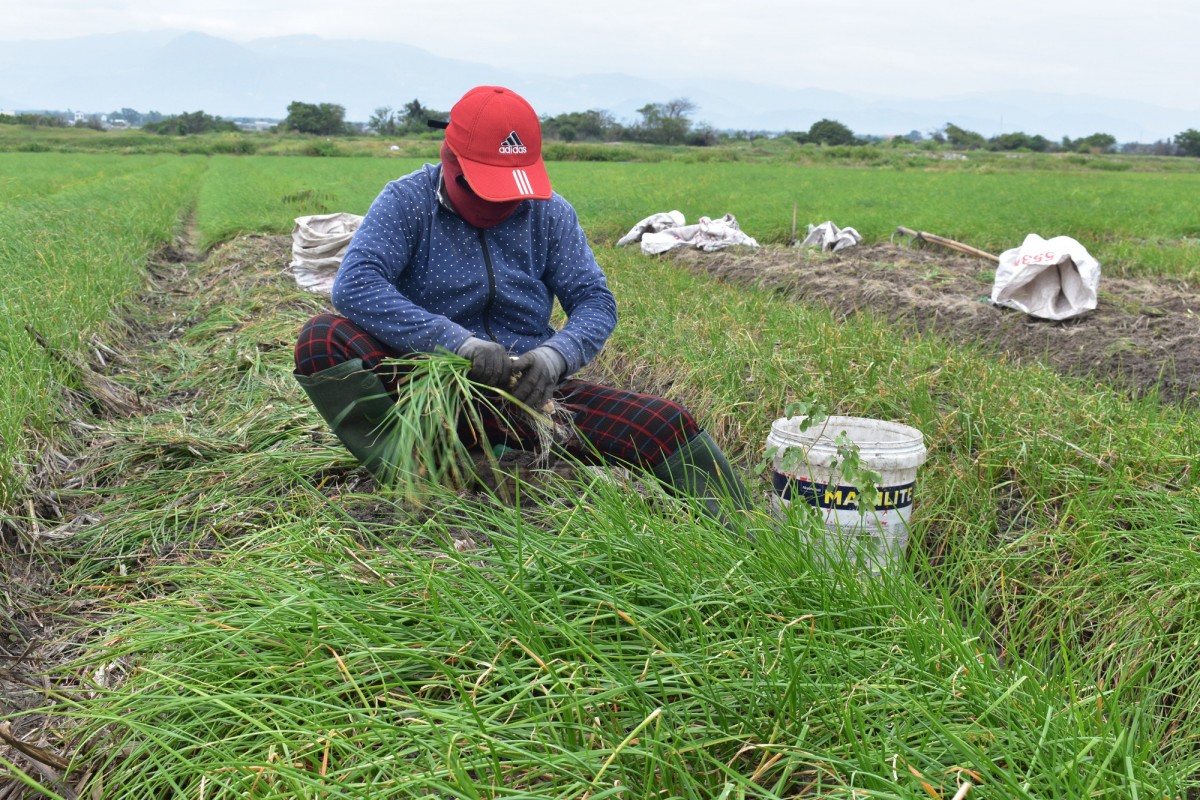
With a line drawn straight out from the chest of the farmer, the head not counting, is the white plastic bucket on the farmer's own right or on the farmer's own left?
on the farmer's own left

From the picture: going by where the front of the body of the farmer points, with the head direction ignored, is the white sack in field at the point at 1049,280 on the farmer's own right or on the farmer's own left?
on the farmer's own left

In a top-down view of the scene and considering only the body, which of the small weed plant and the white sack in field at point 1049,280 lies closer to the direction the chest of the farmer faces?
the small weed plant

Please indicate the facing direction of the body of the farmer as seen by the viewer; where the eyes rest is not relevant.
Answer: toward the camera

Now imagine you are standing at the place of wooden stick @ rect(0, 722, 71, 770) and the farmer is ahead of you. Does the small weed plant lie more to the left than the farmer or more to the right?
right

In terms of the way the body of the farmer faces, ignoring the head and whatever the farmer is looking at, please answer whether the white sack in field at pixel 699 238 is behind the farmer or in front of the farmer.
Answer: behind

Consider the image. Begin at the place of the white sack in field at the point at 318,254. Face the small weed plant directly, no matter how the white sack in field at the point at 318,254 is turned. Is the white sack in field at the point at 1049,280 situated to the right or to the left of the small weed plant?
left

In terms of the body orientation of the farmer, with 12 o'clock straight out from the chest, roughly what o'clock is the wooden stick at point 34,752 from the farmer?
The wooden stick is roughly at 1 o'clock from the farmer.

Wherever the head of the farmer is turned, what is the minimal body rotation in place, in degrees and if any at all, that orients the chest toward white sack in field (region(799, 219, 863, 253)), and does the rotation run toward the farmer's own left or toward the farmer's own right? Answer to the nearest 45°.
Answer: approximately 135° to the farmer's own left

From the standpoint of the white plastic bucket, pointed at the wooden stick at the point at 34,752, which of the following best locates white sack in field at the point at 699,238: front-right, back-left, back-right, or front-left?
back-right

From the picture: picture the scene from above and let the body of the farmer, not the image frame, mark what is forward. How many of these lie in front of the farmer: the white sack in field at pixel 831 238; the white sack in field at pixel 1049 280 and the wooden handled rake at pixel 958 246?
0

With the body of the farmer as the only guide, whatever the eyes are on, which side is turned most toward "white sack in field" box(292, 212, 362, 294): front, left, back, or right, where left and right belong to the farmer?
back

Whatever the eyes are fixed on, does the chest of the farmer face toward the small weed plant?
no

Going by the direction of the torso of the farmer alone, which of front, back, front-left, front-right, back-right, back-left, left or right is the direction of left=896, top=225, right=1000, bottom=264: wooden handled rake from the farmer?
back-left
